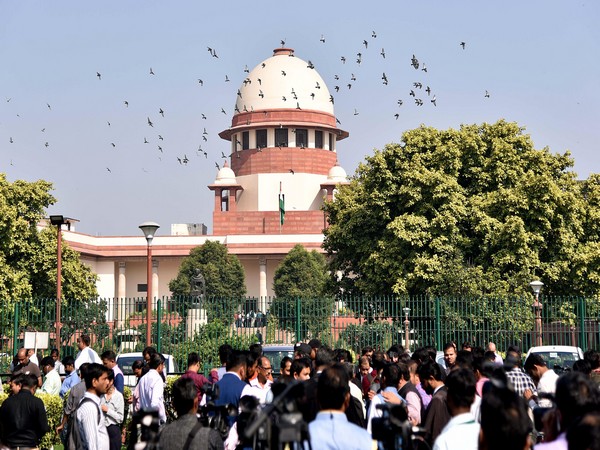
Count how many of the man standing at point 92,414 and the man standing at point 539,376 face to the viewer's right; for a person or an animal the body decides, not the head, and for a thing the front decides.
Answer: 1

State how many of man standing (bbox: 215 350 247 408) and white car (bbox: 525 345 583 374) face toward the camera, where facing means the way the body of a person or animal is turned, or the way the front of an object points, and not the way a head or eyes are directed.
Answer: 1

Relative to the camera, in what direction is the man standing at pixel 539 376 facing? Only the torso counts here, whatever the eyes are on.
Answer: to the viewer's left

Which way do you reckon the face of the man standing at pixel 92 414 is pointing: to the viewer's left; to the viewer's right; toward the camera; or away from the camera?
to the viewer's right

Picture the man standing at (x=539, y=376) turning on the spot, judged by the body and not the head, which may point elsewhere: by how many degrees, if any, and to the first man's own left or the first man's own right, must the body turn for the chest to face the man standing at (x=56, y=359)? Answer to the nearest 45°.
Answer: approximately 45° to the first man's own right

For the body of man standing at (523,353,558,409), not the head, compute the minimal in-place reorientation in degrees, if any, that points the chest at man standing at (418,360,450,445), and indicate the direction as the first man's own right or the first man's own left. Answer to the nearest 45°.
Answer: approximately 90° to the first man's own left

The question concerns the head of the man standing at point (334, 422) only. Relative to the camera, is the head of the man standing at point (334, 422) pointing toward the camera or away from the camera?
away from the camera

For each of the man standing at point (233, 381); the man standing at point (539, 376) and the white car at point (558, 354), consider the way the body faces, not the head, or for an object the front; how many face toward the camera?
1

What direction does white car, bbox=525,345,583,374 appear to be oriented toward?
toward the camera

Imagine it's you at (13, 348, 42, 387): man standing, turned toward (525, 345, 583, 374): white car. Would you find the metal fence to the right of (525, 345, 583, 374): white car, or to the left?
left
